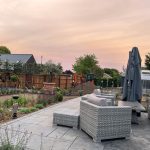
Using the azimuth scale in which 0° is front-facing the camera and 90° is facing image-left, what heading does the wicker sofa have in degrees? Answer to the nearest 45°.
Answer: approximately 225°

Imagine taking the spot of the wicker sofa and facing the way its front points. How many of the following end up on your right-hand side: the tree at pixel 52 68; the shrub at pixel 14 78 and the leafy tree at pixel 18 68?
0

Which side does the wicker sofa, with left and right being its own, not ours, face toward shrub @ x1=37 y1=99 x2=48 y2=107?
left

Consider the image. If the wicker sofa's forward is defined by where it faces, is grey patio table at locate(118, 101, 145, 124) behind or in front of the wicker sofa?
in front

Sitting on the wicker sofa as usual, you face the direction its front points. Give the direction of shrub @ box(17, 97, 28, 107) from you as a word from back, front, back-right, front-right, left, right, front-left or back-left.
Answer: left

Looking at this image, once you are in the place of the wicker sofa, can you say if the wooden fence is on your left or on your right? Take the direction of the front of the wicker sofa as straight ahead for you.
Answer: on your left

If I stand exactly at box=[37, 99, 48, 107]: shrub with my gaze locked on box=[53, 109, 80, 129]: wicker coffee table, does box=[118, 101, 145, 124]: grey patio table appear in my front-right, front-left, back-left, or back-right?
front-left
